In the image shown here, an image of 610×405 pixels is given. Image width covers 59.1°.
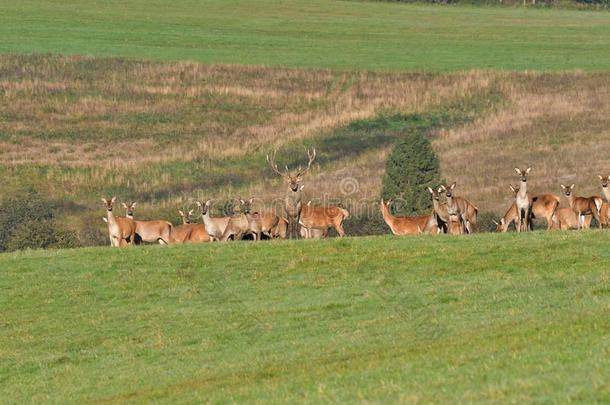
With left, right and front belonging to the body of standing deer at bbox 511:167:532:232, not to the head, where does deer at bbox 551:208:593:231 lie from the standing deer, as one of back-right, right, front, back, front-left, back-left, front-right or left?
back-left

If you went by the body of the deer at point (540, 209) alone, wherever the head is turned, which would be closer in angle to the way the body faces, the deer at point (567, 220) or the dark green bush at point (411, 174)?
the dark green bush

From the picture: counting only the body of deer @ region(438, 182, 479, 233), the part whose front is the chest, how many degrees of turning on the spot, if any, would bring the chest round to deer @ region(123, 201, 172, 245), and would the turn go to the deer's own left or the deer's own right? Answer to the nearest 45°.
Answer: approximately 45° to the deer's own right

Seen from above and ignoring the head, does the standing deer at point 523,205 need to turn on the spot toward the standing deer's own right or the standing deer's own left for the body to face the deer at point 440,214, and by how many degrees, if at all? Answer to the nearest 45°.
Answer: approximately 90° to the standing deer's own right

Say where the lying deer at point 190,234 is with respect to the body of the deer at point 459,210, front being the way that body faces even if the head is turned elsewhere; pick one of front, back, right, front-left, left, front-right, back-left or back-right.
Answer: front-right

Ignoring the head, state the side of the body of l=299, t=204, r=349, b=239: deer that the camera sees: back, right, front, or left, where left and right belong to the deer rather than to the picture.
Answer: left

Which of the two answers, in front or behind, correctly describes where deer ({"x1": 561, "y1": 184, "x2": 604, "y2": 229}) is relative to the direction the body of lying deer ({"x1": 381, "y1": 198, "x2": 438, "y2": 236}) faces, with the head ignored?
behind

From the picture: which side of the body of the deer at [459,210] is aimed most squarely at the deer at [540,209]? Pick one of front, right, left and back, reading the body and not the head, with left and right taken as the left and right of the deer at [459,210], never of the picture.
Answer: back

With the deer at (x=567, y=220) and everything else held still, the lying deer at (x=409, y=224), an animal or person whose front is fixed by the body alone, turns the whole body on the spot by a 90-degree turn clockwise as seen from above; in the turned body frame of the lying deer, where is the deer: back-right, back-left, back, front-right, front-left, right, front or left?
right

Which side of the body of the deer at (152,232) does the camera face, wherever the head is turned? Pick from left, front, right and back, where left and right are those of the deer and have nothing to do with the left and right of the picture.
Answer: left

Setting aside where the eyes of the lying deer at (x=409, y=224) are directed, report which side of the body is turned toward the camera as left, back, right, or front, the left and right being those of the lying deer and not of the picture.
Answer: left

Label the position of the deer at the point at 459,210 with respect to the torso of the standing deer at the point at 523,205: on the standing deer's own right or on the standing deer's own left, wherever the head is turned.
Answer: on the standing deer's own right

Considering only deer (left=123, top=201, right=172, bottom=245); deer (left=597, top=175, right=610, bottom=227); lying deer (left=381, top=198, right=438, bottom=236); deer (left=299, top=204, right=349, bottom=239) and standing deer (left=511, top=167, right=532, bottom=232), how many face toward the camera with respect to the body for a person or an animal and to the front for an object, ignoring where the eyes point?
2

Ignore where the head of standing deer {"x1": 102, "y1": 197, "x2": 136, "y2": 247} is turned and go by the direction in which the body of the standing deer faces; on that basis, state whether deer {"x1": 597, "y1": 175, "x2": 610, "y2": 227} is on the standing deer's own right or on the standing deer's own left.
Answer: on the standing deer's own left
